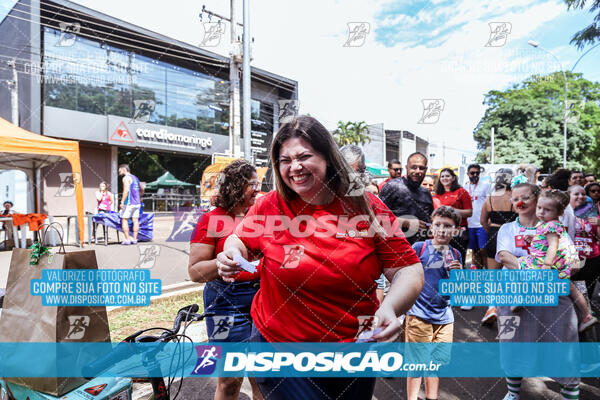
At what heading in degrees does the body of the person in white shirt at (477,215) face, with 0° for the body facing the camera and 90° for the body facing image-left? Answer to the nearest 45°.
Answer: approximately 0°

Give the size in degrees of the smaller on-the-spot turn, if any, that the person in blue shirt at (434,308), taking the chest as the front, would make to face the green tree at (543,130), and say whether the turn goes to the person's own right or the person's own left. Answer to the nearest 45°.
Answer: approximately 180°

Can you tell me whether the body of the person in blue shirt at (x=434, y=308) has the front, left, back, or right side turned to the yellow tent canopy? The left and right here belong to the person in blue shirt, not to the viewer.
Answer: right

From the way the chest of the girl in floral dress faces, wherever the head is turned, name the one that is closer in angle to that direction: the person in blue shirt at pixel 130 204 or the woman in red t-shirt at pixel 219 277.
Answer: the woman in red t-shirt

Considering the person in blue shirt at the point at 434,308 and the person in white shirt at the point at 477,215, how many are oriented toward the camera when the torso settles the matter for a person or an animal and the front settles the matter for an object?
2

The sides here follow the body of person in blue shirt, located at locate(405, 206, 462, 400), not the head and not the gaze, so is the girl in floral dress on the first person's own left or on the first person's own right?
on the first person's own left

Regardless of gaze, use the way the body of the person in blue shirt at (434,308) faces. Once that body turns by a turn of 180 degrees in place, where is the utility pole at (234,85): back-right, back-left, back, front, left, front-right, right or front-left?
front-left
